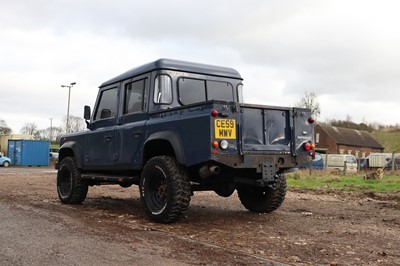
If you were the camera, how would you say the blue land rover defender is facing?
facing away from the viewer and to the left of the viewer

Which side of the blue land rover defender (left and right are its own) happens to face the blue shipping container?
front
